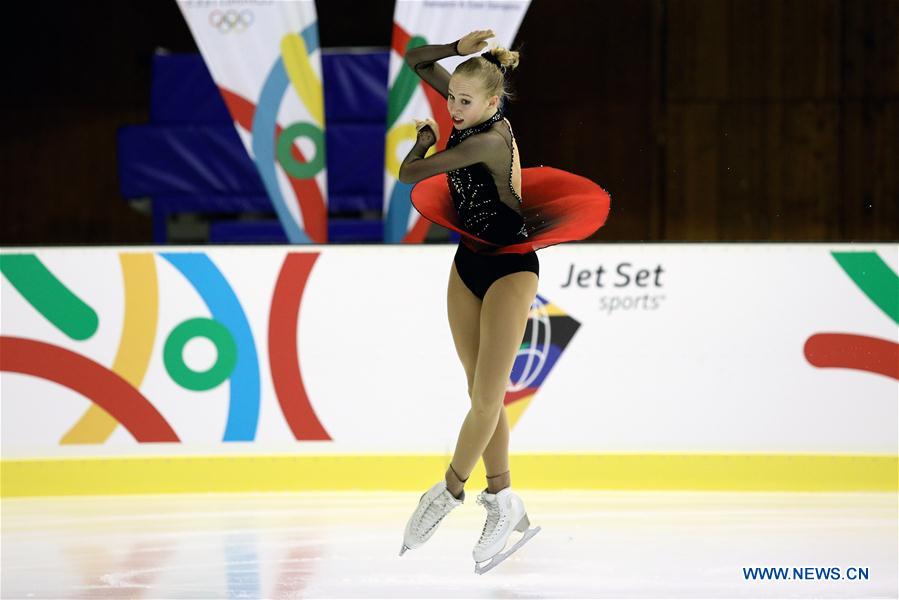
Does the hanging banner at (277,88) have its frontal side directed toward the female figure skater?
yes

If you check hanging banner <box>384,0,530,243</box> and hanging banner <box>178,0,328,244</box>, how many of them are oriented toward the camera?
2

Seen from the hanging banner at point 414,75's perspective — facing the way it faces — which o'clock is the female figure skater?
The female figure skater is roughly at 12 o'clock from the hanging banner.

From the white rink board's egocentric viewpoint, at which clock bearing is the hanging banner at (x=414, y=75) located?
The hanging banner is roughly at 5 o'clock from the white rink board.

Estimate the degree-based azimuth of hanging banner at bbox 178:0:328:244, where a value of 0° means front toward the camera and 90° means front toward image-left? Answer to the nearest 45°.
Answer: approximately 0°

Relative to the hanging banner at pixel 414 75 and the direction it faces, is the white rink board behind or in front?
in front

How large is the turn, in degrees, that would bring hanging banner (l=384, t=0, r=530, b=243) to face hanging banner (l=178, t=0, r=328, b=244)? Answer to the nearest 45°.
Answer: approximately 90° to its right

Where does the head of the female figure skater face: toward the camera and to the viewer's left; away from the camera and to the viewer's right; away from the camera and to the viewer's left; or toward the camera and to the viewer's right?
toward the camera and to the viewer's left

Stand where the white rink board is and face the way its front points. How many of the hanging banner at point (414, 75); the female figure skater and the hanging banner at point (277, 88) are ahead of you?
1

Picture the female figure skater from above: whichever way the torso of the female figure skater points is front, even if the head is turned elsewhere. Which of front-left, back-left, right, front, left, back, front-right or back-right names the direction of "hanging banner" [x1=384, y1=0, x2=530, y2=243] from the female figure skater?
back-right

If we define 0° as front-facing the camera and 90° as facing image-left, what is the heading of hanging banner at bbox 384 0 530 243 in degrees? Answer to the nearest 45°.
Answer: approximately 0°

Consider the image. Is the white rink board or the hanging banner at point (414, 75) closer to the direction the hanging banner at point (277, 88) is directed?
the white rink board
